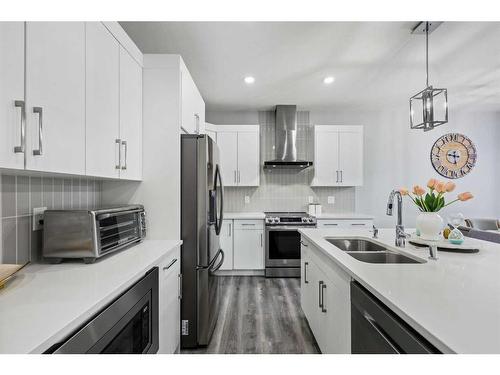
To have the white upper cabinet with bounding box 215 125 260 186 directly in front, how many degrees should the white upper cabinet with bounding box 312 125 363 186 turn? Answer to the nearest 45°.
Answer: approximately 90° to its right

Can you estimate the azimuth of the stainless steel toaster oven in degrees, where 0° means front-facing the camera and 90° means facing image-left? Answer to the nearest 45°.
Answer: approximately 315°

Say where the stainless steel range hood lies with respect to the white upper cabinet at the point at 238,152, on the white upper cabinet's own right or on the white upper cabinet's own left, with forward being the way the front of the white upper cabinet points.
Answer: on the white upper cabinet's own left

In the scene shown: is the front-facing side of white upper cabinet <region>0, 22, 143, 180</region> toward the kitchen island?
yes

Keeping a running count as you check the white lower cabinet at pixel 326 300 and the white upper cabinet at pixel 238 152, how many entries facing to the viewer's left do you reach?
1

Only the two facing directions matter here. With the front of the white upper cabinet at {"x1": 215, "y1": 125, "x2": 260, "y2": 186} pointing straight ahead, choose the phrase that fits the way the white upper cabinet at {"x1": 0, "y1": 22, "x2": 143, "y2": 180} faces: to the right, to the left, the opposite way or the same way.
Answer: to the left

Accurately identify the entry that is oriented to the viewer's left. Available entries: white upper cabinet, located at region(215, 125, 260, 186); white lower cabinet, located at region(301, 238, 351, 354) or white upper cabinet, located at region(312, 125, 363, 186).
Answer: the white lower cabinet

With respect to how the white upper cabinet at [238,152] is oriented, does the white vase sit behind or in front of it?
in front

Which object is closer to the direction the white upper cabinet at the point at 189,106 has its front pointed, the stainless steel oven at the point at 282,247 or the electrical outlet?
the stainless steel oven

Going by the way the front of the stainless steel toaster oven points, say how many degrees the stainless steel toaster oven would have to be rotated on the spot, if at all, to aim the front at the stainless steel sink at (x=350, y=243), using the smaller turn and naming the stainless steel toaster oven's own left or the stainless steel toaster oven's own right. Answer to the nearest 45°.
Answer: approximately 45° to the stainless steel toaster oven's own left

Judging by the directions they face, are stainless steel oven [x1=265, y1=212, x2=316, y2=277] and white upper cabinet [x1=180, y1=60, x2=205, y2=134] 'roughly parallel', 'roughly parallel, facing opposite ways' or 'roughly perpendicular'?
roughly perpendicular
